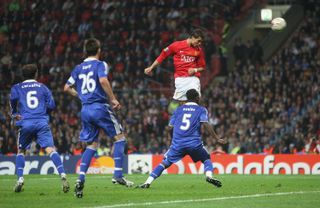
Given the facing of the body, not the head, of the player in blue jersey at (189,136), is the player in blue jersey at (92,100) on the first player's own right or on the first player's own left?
on the first player's own left

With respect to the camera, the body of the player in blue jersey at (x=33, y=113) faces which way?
away from the camera

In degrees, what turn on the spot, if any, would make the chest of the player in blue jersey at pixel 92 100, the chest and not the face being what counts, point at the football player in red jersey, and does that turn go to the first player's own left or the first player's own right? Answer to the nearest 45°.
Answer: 0° — they already face them

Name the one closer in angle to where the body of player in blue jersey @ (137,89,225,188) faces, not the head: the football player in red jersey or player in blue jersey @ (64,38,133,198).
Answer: the football player in red jersey

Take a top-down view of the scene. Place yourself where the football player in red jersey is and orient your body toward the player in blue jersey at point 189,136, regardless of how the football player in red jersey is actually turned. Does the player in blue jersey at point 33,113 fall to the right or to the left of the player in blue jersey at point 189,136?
right

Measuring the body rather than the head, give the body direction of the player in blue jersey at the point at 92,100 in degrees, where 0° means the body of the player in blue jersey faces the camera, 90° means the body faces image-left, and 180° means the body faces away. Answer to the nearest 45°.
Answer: approximately 225°

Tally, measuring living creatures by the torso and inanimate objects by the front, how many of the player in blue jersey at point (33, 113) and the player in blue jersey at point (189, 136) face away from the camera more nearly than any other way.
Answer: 2

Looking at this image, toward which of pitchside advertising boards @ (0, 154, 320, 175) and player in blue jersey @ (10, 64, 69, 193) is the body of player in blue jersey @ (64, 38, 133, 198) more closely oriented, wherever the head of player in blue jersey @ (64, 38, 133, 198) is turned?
the pitchside advertising boards

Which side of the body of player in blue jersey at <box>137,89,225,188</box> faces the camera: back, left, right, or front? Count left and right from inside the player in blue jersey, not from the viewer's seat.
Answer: back

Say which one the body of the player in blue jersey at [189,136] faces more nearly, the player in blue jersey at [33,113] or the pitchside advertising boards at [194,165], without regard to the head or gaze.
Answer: the pitchside advertising boards

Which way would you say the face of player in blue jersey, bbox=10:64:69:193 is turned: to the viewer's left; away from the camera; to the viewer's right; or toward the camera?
away from the camera

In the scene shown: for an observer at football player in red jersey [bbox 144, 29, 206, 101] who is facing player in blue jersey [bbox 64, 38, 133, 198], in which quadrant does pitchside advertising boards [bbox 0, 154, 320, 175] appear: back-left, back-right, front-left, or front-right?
back-right
